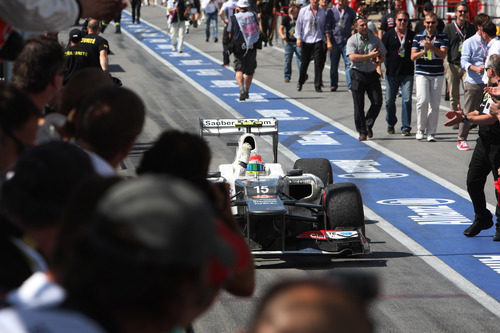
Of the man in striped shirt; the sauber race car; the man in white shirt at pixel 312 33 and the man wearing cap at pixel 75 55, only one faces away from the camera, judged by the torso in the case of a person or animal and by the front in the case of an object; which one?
the man wearing cap

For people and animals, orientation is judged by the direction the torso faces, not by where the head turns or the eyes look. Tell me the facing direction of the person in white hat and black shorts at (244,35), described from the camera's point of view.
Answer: facing away from the viewer

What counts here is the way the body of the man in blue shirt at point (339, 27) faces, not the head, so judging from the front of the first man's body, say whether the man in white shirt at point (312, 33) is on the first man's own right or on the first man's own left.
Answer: on the first man's own right

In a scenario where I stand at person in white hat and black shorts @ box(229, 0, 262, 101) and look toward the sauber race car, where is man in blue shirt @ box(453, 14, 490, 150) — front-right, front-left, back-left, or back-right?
front-left

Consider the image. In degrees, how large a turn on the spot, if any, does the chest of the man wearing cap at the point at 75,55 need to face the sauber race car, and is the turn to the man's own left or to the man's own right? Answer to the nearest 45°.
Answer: approximately 135° to the man's own right

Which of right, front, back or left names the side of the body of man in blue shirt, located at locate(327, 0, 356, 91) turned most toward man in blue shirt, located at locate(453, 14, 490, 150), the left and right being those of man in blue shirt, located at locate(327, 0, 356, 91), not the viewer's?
front

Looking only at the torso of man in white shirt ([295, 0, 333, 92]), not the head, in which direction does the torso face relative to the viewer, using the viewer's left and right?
facing the viewer

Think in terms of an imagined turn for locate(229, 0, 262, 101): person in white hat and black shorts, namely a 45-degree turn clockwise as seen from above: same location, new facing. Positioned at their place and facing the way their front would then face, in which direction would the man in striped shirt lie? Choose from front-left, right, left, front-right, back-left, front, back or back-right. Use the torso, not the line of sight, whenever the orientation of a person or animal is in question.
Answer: right

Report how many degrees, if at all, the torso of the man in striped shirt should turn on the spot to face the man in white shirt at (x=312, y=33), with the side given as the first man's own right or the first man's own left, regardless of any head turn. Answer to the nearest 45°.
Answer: approximately 135° to the first man's own right

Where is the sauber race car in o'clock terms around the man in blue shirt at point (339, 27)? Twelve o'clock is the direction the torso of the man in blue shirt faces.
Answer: The sauber race car is roughly at 12 o'clock from the man in blue shirt.

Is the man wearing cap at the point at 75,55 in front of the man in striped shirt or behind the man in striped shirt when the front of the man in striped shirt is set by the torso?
in front

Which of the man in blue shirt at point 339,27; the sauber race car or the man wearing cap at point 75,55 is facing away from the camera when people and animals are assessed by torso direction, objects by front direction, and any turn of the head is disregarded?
the man wearing cap

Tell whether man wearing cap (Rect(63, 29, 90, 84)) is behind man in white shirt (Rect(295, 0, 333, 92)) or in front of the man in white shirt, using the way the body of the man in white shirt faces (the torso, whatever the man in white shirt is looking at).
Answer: in front

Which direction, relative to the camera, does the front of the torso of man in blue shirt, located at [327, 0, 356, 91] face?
toward the camera

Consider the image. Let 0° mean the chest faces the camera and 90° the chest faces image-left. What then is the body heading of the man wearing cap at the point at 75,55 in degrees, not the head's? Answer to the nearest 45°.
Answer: approximately 180°

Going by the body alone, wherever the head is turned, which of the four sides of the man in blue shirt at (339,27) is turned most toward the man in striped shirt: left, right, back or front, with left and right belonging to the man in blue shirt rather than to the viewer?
front

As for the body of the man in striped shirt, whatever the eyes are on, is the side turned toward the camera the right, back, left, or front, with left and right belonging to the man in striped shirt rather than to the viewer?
front
